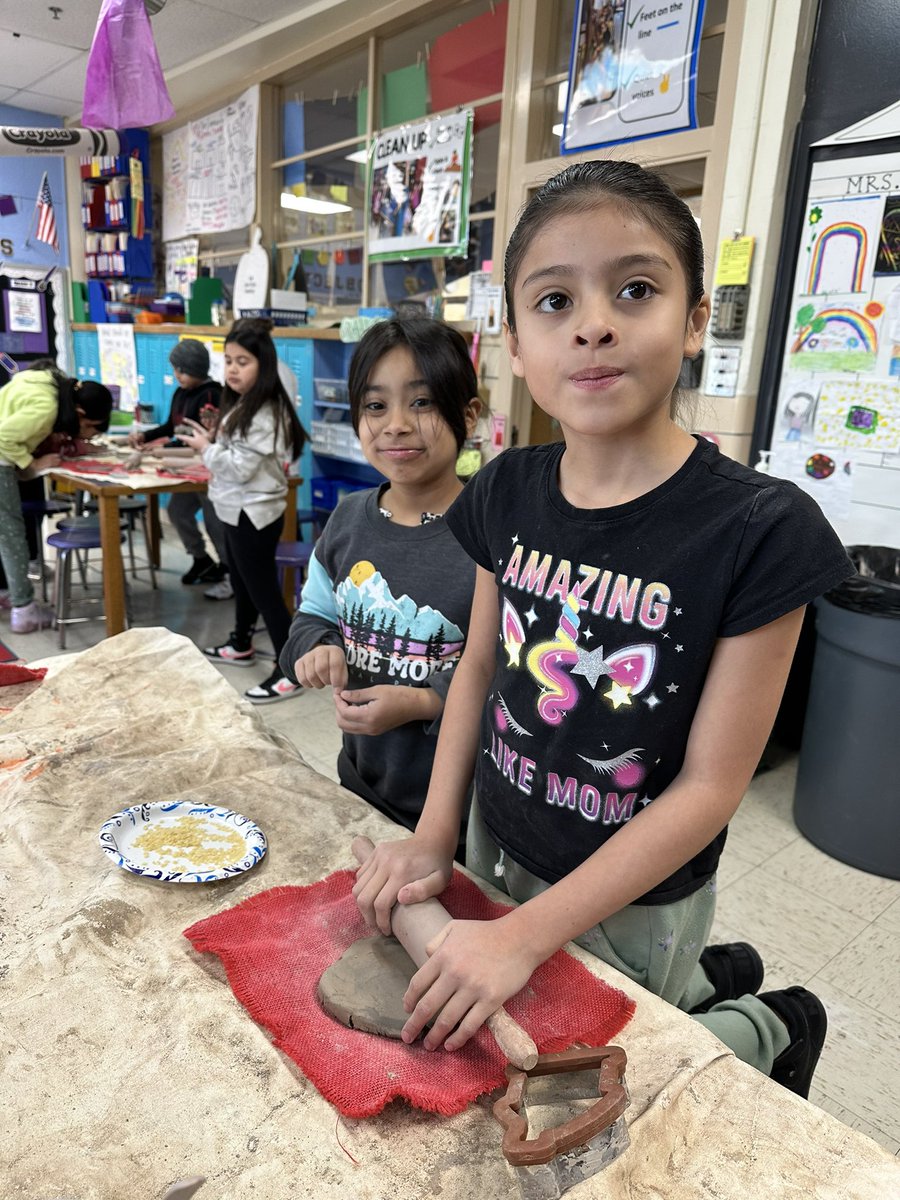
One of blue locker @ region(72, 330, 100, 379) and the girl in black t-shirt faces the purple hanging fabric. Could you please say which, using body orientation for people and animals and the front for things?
the blue locker

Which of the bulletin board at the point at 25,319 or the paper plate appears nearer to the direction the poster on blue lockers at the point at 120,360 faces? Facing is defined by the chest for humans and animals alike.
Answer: the paper plate

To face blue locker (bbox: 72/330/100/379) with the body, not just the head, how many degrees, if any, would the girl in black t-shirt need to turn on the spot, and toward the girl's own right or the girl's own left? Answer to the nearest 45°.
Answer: approximately 90° to the girl's own right

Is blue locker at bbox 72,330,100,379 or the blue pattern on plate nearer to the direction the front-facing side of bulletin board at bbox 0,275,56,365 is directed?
the blue pattern on plate

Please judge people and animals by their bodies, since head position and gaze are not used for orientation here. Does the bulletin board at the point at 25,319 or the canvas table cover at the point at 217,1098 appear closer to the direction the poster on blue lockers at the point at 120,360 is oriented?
the canvas table cover

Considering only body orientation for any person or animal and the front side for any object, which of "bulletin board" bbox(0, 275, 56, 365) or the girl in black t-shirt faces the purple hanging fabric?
the bulletin board

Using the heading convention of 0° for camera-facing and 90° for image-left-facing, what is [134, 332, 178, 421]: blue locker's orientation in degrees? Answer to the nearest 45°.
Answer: approximately 0°

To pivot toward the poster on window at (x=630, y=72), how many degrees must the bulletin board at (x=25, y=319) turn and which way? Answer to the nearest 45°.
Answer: approximately 45° to its left

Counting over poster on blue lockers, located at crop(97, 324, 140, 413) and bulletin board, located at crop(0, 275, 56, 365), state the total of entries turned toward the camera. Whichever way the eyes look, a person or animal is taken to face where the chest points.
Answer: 2

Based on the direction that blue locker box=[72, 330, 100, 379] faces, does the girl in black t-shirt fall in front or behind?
in front
